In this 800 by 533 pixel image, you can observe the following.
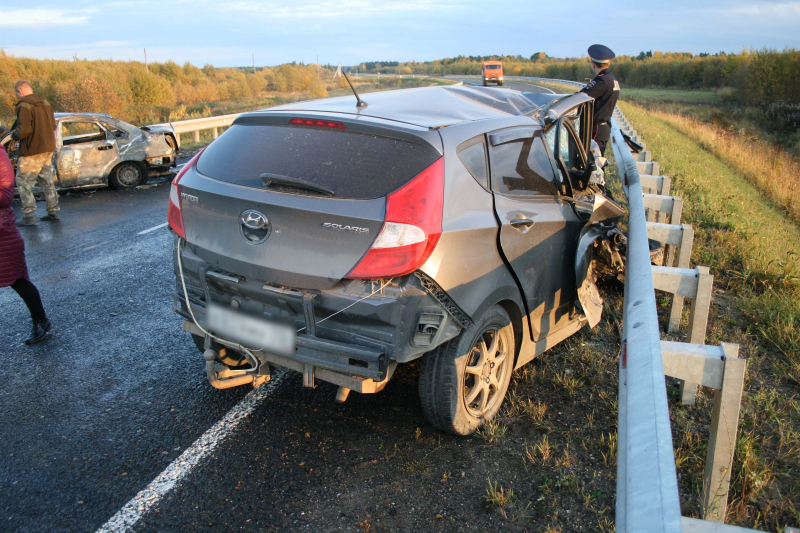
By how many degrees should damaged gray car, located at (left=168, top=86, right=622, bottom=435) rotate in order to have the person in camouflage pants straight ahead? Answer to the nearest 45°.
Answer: approximately 90° to its left

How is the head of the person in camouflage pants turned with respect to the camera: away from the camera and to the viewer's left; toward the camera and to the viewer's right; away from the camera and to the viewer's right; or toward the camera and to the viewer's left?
away from the camera and to the viewer's left

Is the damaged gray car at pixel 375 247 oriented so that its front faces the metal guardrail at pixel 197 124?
no

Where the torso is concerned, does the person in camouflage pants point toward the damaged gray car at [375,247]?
no

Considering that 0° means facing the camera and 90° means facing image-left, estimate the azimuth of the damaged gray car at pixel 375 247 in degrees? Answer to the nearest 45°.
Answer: approximately 225°

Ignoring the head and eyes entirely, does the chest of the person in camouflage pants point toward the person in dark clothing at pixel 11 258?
no
